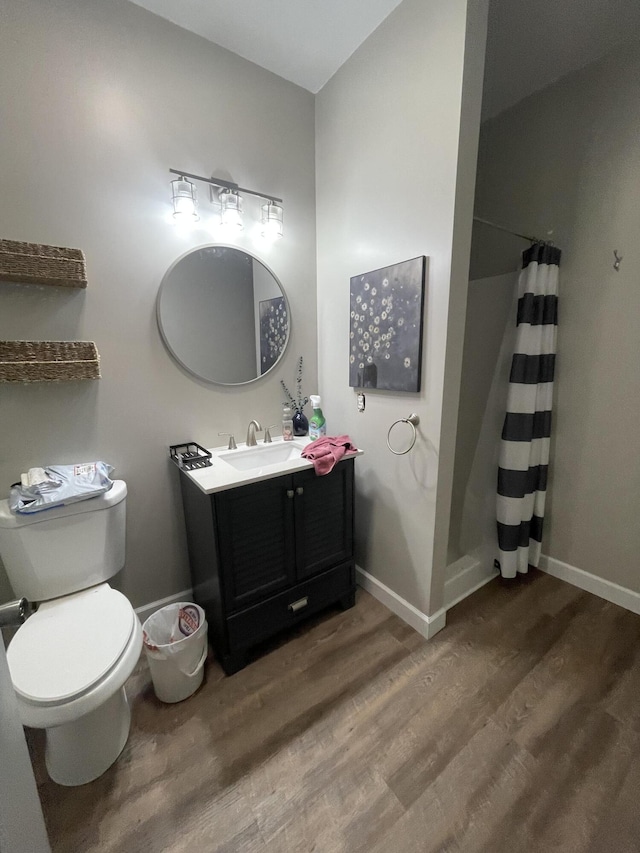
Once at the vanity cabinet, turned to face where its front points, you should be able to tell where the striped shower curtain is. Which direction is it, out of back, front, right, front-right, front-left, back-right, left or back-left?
front-left

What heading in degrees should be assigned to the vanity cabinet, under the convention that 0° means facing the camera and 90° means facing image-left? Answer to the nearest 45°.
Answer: approximately 315°

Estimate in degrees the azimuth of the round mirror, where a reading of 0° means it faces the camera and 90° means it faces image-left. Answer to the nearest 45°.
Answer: approximately 315°

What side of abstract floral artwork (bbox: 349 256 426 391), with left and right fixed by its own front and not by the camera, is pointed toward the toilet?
front

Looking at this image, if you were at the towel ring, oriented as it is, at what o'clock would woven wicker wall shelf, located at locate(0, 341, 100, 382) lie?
The woven wicker wall shelf is roughly at 1 o'clock from the towel ring.

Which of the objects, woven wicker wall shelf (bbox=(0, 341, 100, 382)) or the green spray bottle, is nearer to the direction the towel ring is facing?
the woven wicker wall shelf
